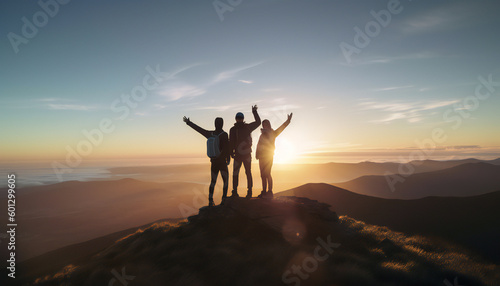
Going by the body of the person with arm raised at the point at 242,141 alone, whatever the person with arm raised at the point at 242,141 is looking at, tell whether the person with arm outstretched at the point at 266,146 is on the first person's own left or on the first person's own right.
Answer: on the first person's own right

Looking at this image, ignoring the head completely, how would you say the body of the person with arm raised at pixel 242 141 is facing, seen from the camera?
away from the camera

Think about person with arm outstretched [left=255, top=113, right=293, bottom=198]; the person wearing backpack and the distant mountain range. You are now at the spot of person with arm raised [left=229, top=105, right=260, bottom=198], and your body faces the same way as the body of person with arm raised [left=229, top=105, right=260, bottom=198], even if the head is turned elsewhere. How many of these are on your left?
1

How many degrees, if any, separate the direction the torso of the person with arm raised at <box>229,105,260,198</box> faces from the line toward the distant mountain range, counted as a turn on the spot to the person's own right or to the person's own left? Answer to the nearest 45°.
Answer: approximately 45° to the person's own right

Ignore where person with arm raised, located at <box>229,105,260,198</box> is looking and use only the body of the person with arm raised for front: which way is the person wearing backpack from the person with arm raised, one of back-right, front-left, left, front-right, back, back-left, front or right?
left
